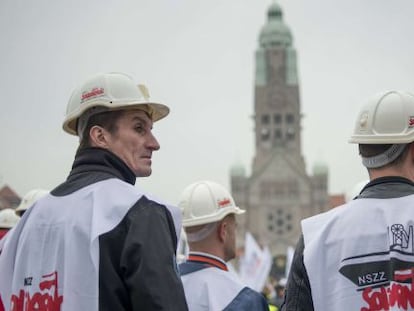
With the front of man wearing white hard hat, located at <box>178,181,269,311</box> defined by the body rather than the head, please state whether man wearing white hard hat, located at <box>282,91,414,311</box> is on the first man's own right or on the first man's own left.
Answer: on the first man's own right

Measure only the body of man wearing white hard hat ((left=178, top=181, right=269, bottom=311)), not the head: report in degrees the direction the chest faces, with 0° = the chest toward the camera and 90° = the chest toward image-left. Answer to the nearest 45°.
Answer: approximately 225°

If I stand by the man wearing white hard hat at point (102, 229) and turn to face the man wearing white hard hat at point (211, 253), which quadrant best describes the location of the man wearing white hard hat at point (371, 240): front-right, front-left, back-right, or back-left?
front-right

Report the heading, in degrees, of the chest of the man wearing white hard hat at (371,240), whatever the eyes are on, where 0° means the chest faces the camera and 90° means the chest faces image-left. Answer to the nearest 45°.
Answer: approximately 180°

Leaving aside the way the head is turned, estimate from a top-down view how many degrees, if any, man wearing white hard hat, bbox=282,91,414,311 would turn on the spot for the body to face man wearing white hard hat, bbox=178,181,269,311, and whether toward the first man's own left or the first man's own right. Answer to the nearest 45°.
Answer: approximately 45° to the first man's own left

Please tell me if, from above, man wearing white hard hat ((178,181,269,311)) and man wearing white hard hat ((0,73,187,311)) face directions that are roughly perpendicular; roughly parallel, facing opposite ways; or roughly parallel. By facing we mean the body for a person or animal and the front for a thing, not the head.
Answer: roughly parallel

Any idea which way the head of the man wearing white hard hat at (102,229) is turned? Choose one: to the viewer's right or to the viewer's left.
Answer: to the viewer's right

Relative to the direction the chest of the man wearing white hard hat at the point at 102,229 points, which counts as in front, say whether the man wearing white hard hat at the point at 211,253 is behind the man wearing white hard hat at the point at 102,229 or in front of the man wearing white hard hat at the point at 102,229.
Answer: in front

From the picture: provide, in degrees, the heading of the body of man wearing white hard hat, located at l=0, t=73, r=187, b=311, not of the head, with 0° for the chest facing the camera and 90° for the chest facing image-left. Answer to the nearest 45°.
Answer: approximately 225°

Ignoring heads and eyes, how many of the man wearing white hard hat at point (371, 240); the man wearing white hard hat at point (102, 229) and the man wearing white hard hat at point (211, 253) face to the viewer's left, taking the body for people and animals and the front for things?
0

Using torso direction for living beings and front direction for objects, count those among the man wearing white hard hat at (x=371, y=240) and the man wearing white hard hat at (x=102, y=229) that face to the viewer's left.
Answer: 0
